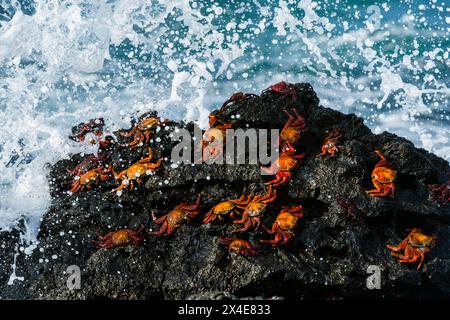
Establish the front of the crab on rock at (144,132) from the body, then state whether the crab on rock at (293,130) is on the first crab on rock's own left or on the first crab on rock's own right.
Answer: on the first crab on rock's own left

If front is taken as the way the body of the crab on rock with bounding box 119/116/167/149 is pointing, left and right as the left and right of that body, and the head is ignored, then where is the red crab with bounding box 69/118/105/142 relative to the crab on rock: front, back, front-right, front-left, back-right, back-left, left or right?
right

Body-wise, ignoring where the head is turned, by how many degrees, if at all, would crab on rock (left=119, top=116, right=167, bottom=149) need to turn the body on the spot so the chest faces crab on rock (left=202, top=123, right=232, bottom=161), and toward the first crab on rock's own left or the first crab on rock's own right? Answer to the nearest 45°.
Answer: approximately 90° to the first crab on rock's own left

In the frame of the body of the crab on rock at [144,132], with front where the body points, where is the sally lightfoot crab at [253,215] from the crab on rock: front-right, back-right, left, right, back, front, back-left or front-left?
left

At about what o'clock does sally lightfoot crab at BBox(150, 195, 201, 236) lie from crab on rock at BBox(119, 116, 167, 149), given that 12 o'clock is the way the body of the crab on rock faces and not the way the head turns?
The sally lightfoot crab is roughly at 10 o'clock from the crab on rock.

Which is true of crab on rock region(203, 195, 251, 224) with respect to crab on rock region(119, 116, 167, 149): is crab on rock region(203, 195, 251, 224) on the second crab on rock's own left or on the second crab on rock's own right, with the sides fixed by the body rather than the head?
on the second crab on rock's own left

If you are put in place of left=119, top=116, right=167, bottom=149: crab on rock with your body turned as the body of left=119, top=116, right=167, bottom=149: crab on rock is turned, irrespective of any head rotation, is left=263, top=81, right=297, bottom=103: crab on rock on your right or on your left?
on your left

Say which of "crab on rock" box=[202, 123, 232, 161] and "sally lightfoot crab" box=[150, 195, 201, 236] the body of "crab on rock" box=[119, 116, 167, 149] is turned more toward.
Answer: the sally lightfoot crab

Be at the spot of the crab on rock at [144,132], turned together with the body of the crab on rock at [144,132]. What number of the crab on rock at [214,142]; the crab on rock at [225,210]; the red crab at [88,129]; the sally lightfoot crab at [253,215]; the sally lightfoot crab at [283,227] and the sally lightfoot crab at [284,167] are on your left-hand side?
5

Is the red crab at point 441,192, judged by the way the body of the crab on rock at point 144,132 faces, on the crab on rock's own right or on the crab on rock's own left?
on the crab on rock's own left

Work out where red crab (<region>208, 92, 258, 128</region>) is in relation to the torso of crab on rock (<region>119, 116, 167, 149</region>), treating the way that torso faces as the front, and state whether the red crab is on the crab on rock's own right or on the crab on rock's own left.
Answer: on the crab on rock's own left
